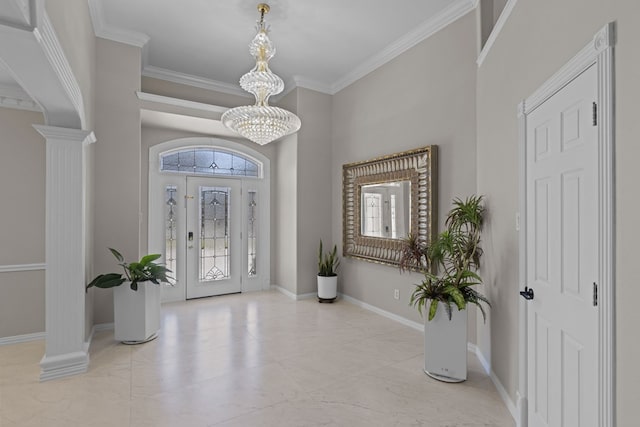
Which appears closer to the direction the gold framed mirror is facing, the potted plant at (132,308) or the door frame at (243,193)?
the potted plant

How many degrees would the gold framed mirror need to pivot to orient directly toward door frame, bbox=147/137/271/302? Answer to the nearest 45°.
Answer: approximately 45° to its right

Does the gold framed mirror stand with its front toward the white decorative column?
yes

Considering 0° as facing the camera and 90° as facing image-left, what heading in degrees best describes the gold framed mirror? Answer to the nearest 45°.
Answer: approximately 45°

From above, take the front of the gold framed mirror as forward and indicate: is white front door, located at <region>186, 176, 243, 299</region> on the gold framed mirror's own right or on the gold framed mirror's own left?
on the gold framed mirror's own right

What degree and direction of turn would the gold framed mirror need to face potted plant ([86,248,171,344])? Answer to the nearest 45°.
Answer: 0° — it already faces it

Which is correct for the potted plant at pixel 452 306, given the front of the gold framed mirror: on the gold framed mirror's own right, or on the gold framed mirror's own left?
on the gold framed mirror's own left
